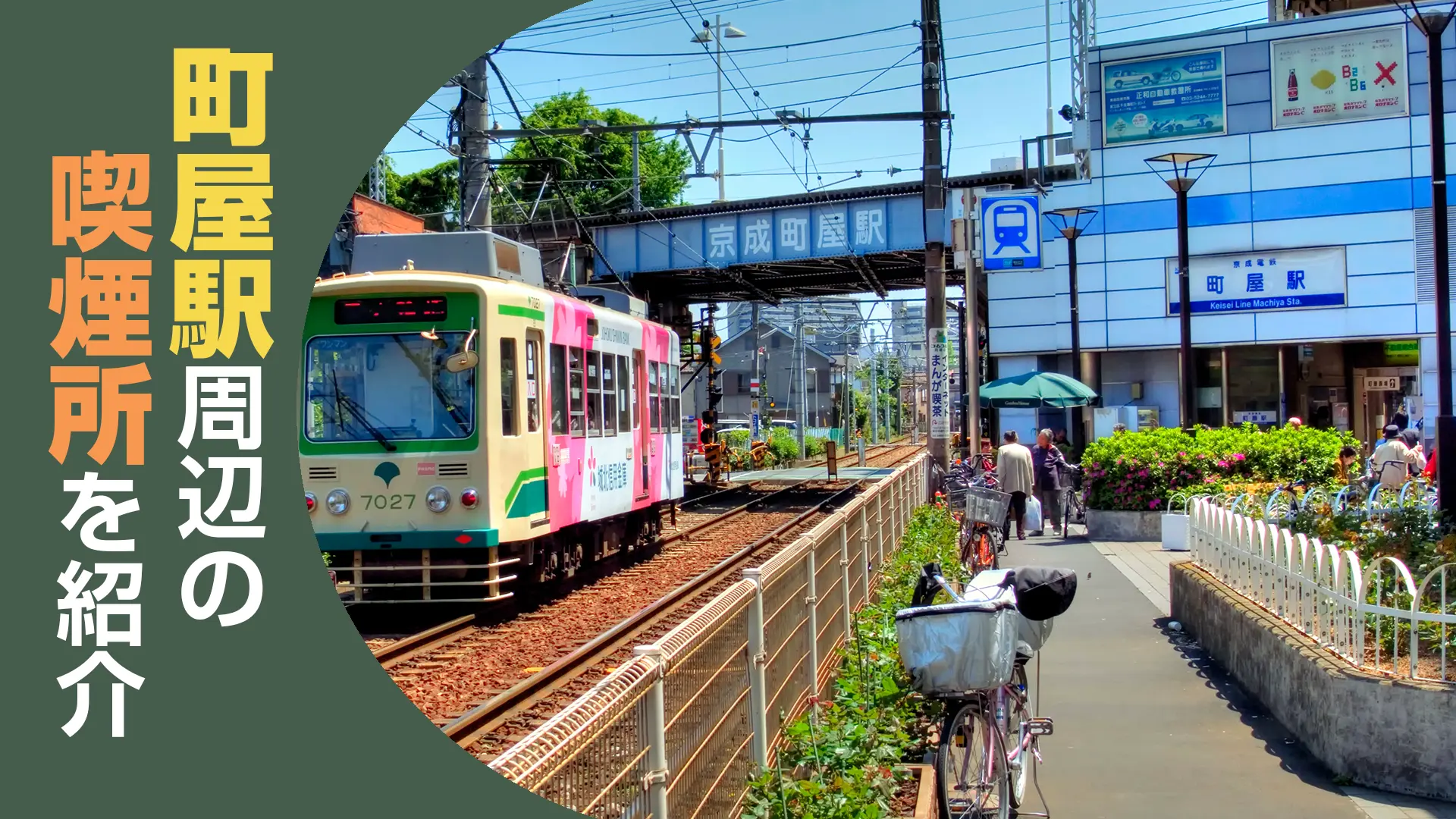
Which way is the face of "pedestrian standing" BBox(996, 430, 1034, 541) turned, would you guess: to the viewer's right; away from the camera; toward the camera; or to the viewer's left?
away from the camera

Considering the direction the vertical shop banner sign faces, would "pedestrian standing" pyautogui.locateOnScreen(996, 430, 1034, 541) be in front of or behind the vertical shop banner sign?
in front

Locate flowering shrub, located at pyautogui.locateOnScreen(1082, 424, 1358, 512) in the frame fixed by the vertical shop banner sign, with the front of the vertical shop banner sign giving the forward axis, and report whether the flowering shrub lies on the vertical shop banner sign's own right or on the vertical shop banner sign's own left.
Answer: on the vertical shop banner sign's own left

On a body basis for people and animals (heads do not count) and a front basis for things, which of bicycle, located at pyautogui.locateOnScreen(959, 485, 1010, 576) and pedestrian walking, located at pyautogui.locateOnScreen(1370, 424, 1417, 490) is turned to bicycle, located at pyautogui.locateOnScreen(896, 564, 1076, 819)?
bicycle, located at pyautogui.locateOnScreen(959, 485, 1010, 576)

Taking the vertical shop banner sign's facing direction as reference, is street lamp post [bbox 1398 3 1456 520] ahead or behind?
ahead

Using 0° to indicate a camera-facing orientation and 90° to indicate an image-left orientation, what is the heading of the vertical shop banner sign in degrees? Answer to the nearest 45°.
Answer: approximately 0°

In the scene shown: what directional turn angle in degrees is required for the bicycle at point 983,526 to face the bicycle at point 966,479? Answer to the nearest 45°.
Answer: approximately 180°

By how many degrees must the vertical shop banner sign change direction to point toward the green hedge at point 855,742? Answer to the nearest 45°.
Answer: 0° — it already faces it

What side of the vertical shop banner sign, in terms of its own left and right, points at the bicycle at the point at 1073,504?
left
